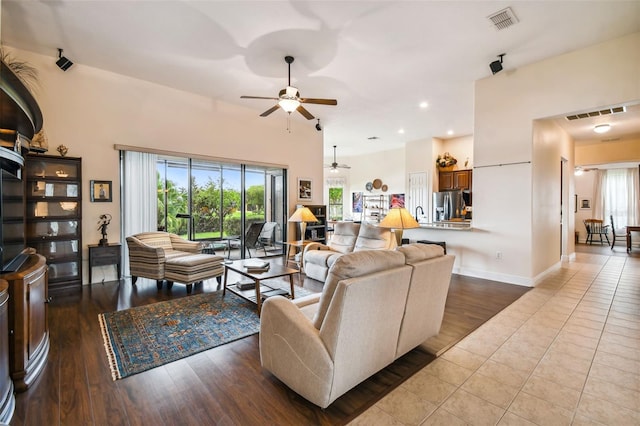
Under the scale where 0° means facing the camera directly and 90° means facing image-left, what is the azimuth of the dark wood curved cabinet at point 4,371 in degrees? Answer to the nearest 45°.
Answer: approximately 270°

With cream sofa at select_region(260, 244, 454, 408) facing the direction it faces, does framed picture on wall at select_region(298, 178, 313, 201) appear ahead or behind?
ahead

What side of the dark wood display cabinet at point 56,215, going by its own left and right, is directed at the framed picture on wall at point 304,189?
left

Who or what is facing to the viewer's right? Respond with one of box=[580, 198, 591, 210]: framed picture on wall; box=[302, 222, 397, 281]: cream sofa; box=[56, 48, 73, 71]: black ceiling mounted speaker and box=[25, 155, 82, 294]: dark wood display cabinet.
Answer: the black ceiling mounted speaker

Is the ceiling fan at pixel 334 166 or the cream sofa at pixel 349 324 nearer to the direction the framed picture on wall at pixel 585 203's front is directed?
the cream sofa

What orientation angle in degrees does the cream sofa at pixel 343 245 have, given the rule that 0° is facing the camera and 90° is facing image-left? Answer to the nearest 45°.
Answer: approximately 45°

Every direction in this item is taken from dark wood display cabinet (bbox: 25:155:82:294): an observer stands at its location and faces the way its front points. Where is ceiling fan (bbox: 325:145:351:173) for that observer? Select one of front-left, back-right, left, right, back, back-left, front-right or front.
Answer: left

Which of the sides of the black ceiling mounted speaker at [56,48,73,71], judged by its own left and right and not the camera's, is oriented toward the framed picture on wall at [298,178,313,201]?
front

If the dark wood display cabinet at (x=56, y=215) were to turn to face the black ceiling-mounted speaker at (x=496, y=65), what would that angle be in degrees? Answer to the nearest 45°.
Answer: approximately 45° to its left

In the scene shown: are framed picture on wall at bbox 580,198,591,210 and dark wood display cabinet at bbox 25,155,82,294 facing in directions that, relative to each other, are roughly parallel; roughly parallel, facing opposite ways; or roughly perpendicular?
roughly perpendicular

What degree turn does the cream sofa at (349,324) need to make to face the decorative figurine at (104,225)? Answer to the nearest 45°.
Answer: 0° — it already faces it

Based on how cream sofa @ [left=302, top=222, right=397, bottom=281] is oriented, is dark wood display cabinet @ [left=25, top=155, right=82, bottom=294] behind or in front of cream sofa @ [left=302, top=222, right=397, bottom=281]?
in front

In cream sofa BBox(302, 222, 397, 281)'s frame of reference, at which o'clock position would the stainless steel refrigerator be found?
The stainless steel refrigerator is roughly at 6 o'clock from the cream sofa.

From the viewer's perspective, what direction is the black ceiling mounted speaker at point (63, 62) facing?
to the viewer's right
